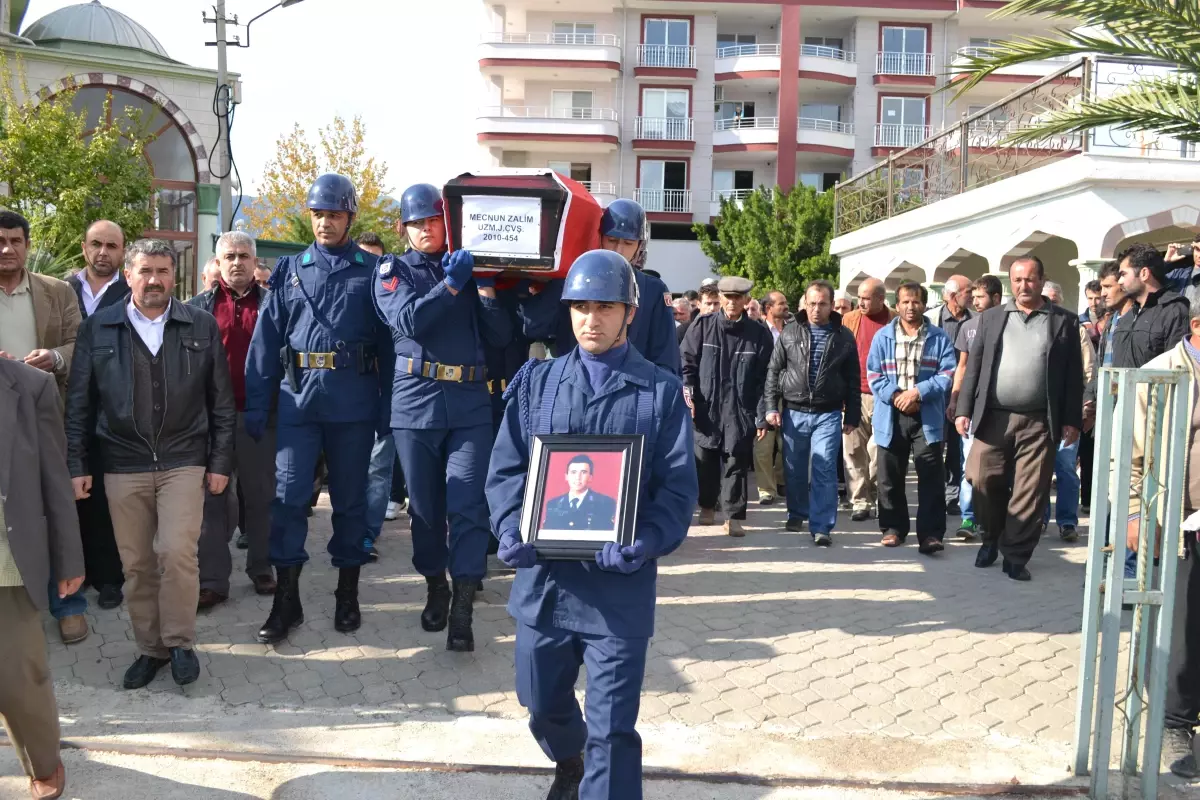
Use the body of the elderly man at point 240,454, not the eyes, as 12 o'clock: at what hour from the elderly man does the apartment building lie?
The apartment building is roughly at 7 o'clock from the elderly man.

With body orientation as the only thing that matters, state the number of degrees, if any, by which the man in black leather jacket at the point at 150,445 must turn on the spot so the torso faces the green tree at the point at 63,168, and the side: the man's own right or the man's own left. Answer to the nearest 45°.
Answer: approximately 180°

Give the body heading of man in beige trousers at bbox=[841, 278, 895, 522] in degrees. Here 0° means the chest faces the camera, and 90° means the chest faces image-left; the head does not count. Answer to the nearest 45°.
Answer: approximately 0°

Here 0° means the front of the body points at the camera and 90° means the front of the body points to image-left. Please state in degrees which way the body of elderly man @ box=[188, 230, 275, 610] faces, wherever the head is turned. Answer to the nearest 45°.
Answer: approximately 0°

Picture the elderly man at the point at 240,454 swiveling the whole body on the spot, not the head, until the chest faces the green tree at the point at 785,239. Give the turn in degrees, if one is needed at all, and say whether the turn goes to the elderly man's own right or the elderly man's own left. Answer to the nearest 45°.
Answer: approximately 135° to the elderly man's own left

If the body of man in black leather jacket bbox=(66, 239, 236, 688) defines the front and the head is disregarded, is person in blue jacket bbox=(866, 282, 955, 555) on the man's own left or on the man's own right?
on the man's own left
